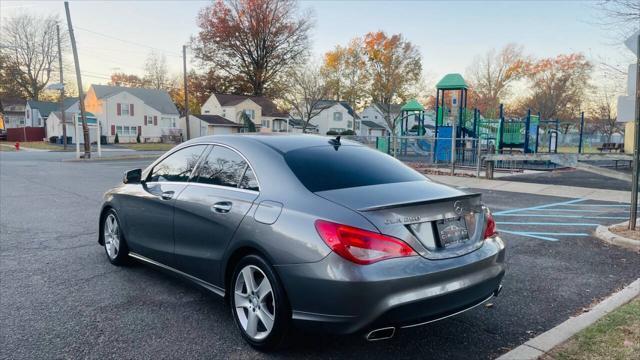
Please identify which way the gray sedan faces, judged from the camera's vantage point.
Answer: facing away from the viewer and to the left of the viewer

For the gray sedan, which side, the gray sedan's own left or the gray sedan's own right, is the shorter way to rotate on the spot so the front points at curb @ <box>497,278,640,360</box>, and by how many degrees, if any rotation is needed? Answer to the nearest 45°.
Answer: approximately 135° to the gray sedan's own right
